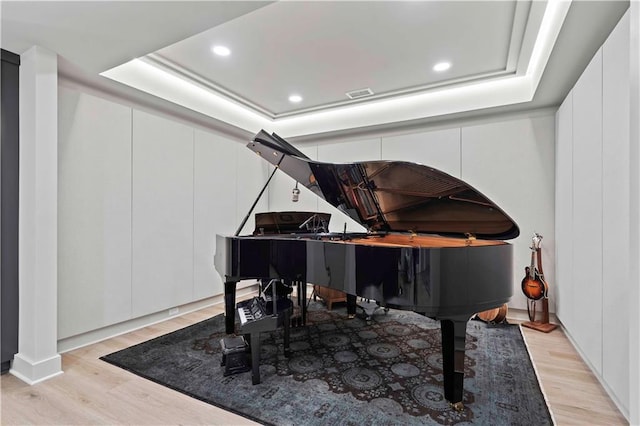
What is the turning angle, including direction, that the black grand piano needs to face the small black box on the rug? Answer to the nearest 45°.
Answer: approximately 45° to its left
